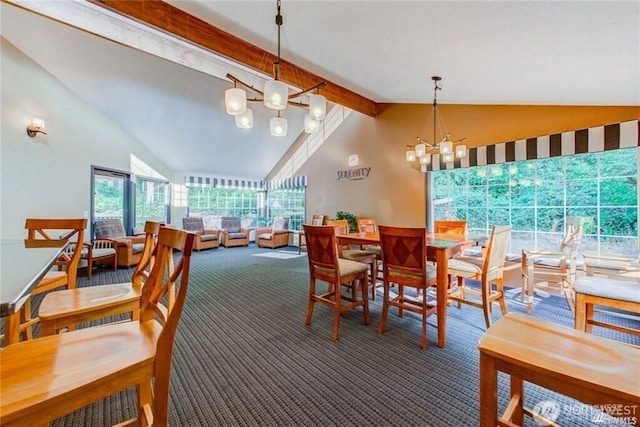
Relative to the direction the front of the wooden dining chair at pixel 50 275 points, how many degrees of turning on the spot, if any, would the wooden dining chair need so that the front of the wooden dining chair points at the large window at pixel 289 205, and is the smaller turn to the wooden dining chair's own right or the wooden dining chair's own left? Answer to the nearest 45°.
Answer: approximately 180°

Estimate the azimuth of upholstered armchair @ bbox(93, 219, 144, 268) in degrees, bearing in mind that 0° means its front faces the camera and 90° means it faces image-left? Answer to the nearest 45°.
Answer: approximately 315°

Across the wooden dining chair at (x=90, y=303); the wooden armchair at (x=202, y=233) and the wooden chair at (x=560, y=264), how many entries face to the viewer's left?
2

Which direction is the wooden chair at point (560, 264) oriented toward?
to the viewer's left

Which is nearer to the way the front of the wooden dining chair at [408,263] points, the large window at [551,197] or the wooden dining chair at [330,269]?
the large window

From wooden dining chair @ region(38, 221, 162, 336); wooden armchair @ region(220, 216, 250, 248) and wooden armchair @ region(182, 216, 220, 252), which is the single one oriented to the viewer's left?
the wooden dining chair

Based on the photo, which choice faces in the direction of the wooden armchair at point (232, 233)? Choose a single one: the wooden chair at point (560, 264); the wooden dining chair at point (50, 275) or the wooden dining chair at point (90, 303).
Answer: the wooden chair at point (560, 264)
